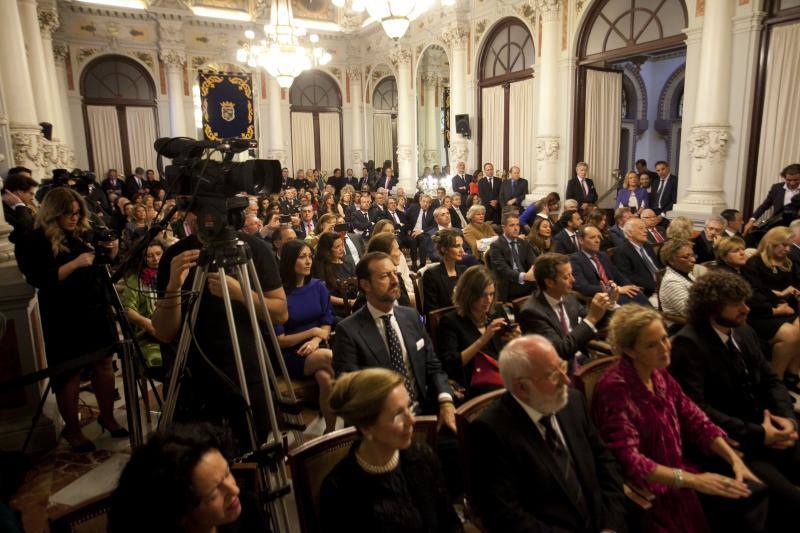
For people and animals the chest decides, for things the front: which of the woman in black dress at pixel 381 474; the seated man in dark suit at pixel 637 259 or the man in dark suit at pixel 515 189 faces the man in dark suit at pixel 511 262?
the man in dark suit at pixel 515 189

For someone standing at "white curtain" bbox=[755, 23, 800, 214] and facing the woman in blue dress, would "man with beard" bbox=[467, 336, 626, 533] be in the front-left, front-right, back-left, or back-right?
front-left

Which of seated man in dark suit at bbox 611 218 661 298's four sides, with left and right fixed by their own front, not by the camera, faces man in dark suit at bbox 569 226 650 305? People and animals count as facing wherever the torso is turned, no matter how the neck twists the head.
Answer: right

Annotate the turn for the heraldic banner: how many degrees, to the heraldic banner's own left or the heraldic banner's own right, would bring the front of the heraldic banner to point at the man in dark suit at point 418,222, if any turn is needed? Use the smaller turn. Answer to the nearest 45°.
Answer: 0° — it already faces them

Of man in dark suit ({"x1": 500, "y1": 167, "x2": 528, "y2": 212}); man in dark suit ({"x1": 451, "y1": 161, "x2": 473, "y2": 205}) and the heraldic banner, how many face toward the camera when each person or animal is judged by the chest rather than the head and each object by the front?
3

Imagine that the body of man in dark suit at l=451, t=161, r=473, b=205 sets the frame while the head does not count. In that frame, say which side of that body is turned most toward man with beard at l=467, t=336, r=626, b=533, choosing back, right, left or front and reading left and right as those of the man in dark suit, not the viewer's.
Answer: front

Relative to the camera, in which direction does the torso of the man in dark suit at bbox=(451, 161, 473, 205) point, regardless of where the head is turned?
toward the camera

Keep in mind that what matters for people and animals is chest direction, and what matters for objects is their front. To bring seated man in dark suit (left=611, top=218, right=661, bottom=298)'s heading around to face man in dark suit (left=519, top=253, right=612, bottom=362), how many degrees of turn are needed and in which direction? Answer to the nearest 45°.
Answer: approximately 45° to their right

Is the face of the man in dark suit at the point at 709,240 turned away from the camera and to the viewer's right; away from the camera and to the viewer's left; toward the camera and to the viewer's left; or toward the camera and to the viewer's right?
toward the camera and to the viewer's left

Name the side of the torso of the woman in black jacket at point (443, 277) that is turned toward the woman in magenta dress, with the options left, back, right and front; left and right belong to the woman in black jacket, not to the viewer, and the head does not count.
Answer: front

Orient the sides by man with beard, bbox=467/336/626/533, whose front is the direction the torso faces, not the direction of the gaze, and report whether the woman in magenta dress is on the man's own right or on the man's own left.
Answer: on the man's own left

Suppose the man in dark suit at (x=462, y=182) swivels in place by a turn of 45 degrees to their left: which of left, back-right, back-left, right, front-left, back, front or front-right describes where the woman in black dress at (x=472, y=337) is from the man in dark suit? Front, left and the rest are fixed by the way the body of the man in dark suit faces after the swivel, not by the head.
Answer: front-right

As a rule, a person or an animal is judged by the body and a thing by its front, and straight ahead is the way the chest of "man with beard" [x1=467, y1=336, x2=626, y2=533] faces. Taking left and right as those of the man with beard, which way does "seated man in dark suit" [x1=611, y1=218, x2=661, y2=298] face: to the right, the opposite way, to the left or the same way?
the same way

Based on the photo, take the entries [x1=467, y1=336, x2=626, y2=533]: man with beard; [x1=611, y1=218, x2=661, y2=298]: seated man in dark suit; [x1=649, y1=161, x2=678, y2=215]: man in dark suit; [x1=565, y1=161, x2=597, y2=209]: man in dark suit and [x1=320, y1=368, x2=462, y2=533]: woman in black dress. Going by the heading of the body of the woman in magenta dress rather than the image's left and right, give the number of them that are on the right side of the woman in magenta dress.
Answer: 2

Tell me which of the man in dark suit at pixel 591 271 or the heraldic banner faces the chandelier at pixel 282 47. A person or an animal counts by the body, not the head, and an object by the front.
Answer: the heraldic banner

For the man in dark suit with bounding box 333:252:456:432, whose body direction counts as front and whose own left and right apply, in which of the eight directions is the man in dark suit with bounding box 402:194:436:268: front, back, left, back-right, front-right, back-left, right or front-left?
back-left

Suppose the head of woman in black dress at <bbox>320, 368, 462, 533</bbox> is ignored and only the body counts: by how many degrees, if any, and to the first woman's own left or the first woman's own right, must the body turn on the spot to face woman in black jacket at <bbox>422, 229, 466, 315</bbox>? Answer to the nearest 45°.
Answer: approximately 135° to the first woman's own left
